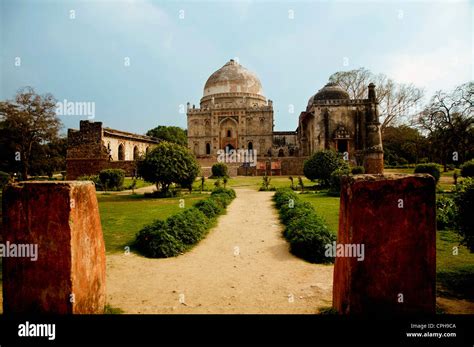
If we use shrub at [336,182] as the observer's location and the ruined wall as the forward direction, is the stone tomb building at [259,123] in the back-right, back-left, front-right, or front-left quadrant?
front-right

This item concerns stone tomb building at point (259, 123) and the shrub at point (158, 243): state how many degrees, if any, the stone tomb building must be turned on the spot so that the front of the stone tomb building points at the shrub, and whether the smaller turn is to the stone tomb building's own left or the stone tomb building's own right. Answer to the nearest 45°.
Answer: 0° — it already faces it

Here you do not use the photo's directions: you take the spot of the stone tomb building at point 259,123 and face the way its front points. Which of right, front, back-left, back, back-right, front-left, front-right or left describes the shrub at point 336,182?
front

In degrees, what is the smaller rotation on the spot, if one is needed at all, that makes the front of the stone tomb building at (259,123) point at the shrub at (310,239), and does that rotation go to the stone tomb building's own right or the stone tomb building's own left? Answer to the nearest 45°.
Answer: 0° — it already faces it

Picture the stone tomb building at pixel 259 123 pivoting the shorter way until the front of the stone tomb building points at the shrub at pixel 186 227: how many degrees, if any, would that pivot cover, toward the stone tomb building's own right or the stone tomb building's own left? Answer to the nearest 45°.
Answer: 0° — it already faces it

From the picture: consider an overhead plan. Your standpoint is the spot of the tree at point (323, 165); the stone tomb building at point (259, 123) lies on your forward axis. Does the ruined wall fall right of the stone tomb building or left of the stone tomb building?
left

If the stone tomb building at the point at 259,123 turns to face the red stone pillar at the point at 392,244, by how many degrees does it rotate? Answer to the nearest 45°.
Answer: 0° — it already faces it

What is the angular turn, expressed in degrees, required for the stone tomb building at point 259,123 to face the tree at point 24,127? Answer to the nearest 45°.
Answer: approximately 45° to its right

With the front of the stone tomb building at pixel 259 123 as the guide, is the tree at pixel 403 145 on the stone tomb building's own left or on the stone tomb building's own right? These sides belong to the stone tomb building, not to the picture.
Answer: on the stone tomb building's own left

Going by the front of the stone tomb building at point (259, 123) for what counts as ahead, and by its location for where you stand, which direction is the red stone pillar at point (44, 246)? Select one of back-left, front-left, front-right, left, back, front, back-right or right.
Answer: front

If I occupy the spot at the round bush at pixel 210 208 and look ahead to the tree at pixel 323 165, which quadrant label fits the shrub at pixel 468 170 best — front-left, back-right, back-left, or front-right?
front-right

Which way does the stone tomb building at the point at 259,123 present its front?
toward the camera

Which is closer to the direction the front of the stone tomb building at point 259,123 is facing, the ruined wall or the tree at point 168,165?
the tree

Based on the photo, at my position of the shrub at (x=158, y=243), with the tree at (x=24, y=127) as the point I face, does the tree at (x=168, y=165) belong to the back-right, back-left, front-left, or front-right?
front-right

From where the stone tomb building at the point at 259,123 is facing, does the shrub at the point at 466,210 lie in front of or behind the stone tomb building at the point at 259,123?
in front

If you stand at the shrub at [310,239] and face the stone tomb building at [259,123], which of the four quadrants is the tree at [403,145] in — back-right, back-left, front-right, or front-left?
front-right
